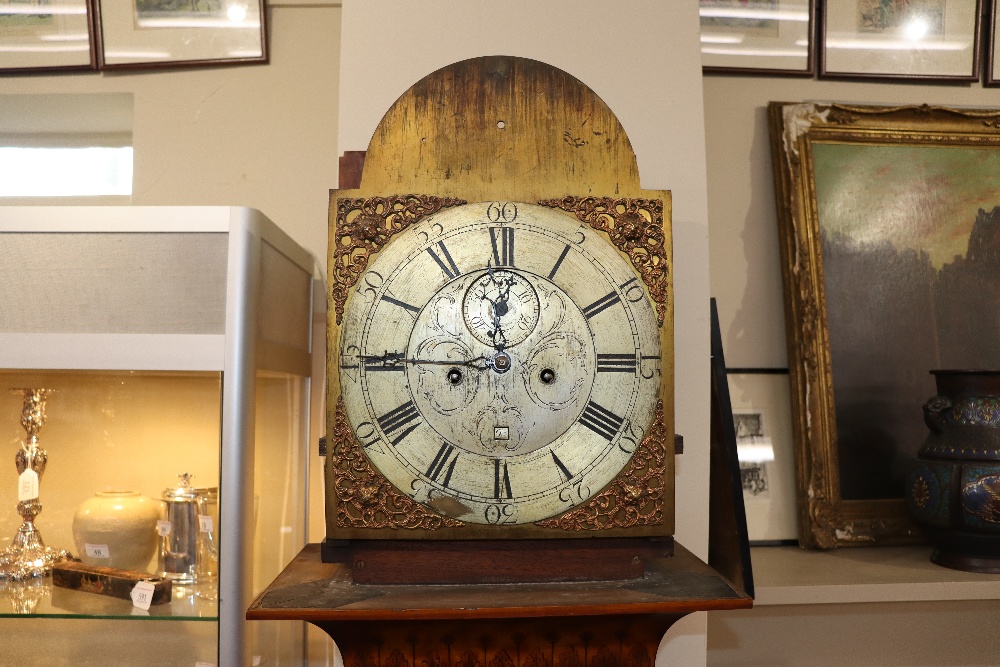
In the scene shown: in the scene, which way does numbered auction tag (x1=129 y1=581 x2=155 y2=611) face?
toward the camera

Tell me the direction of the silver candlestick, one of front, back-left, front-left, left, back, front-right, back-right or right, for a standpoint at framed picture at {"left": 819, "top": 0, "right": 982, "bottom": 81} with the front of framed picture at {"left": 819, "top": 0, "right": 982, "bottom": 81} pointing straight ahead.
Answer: front-right

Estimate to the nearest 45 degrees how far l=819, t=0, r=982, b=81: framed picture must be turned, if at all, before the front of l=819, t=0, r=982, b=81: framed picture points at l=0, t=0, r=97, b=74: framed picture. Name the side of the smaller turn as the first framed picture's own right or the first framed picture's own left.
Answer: approximately 45° to the first framed picture's own right

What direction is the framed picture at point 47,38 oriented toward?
toward the camera

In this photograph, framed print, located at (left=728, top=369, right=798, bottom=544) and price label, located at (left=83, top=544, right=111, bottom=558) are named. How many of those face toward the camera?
2

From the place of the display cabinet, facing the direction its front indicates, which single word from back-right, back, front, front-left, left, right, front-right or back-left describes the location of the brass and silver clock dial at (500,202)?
front-left

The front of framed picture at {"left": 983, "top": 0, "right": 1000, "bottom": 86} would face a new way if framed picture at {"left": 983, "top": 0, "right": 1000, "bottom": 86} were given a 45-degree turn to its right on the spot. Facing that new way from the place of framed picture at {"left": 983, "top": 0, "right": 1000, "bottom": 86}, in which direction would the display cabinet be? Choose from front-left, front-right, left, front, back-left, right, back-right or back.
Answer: front

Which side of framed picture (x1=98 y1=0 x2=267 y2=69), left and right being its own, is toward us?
front

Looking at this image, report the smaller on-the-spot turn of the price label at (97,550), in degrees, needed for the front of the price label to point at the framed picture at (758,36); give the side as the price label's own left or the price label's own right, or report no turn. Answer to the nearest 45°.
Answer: approximately 90° to the price label's own left

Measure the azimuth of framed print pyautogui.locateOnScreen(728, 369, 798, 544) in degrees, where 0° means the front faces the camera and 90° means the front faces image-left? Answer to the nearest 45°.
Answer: approximately 0°

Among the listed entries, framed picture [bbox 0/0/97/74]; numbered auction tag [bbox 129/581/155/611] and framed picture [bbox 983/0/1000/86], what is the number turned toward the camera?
3

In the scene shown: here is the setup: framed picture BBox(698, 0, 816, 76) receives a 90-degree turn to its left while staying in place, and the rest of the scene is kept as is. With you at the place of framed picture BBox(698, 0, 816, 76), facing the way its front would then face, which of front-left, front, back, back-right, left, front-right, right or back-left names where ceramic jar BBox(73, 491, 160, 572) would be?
back-right
